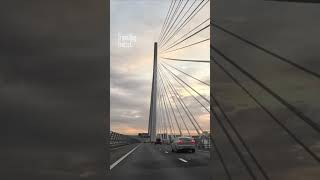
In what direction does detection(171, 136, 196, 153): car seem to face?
away from the camera
